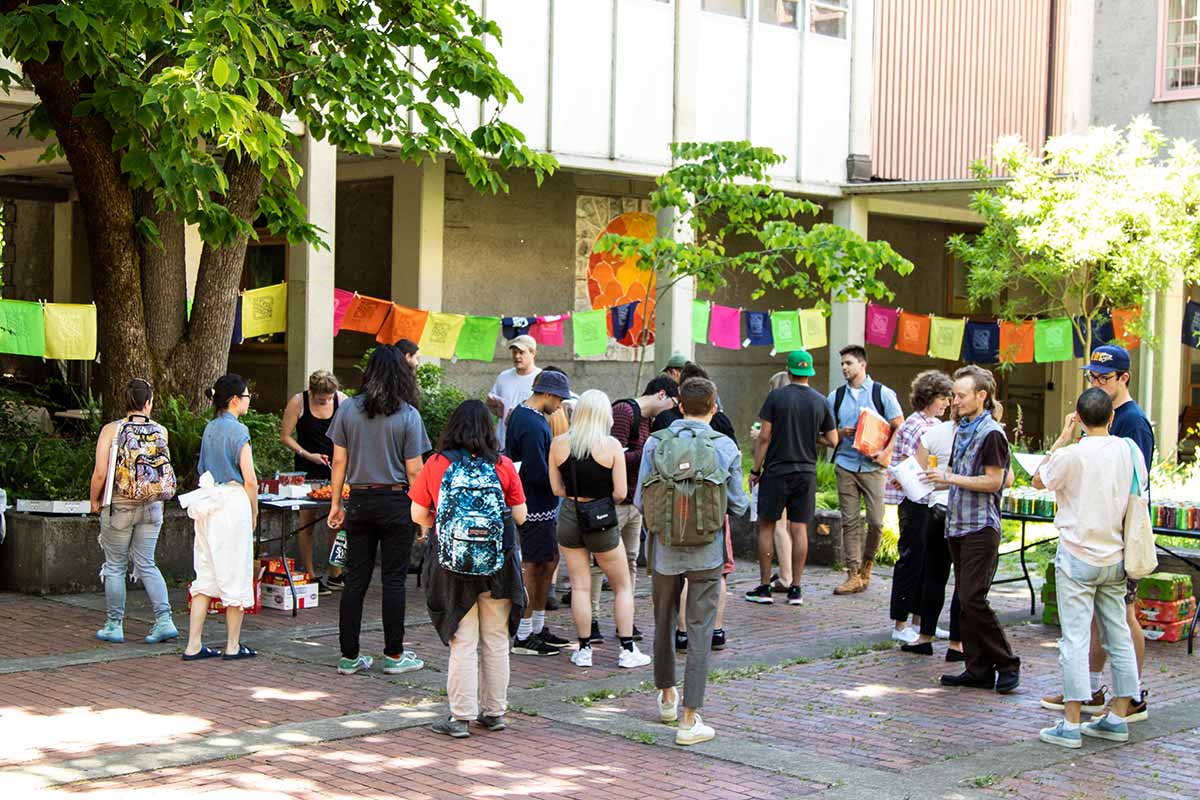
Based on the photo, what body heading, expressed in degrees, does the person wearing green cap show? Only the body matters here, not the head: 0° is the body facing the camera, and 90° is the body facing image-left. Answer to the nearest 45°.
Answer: approximately 180°

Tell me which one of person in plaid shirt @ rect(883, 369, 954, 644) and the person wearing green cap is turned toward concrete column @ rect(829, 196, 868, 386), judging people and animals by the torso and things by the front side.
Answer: the person wearing green cap

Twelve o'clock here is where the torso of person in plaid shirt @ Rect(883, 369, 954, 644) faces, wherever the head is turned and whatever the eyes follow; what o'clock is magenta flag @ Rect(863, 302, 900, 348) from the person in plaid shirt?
The magenta flag is roughly at 9 o'clock from the person in plaid shirt.

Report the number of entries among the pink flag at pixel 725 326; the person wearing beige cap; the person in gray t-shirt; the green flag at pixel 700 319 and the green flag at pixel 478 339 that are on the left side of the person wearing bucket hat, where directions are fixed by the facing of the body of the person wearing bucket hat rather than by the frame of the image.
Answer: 4

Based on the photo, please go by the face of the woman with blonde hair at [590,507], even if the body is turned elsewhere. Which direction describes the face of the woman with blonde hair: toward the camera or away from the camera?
away from the camera

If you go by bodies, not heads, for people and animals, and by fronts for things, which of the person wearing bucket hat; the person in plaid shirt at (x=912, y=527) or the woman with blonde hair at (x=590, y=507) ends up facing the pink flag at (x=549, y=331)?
the woman with blonde hair

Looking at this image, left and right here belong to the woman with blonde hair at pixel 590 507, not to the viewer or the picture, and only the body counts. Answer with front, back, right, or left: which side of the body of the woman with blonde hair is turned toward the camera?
back

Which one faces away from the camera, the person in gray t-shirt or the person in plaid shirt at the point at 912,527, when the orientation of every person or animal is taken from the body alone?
the person in gray t-shirt

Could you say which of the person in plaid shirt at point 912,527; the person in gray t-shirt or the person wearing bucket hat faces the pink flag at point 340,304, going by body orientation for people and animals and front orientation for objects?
the person in gray t-shirt

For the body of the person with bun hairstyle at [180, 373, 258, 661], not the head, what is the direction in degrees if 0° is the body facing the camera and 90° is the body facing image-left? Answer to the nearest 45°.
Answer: approximately 225°

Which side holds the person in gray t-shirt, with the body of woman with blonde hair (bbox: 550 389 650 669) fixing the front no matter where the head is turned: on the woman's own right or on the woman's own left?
on the woman's own left

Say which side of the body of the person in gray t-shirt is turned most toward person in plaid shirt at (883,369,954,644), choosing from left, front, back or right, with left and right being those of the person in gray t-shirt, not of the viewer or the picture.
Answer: right
